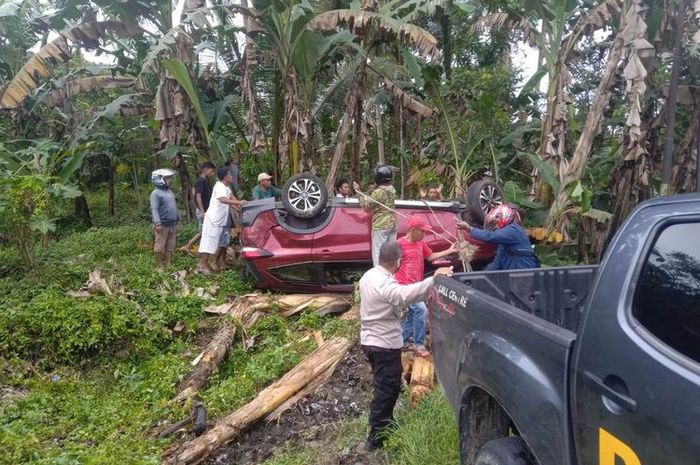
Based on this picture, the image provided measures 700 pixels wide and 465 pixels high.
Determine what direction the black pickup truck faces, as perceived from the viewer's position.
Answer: facing the viewer and to the right of the viewer

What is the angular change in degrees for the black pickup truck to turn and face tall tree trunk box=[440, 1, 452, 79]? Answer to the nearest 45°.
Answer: approximately 135° to its left

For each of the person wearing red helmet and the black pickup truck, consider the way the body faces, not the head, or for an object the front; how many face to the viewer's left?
1

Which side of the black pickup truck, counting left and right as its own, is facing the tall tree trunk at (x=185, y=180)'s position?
back

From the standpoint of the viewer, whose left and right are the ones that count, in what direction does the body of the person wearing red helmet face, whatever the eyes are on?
facing to the left of the viewer

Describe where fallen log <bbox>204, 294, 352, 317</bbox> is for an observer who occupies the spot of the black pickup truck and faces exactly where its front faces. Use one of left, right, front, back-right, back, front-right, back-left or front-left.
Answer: back

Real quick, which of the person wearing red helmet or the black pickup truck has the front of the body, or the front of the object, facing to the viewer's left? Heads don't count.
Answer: the person wearing red helmet
